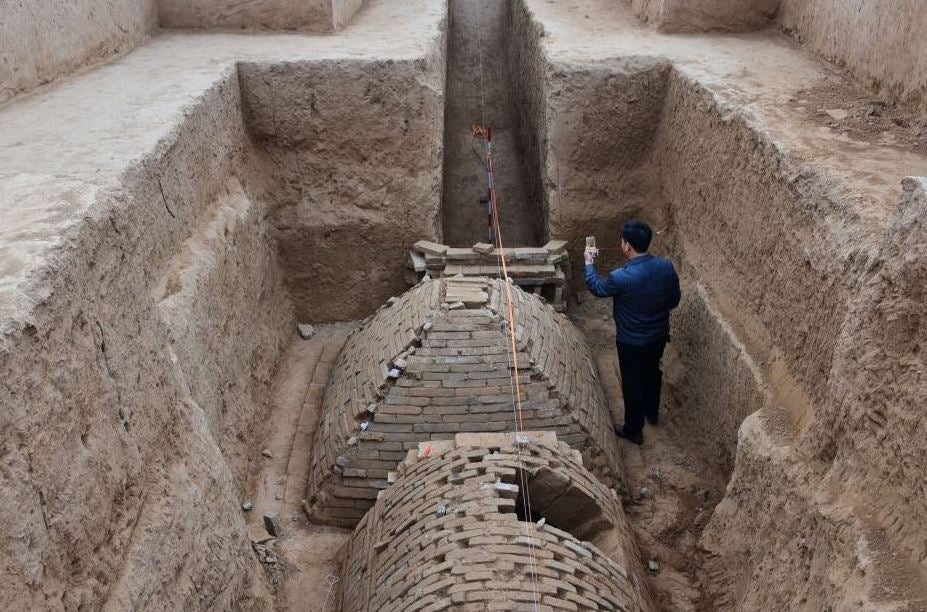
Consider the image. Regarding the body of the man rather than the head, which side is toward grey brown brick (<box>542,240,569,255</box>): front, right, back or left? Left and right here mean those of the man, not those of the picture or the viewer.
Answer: front

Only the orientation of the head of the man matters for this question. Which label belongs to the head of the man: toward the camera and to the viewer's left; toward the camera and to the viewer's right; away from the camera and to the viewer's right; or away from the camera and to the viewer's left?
away from the camera and to the viewer's left

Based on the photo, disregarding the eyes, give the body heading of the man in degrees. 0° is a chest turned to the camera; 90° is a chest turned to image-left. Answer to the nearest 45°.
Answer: approximately 135°

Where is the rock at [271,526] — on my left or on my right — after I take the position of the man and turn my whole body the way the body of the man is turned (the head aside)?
on my left

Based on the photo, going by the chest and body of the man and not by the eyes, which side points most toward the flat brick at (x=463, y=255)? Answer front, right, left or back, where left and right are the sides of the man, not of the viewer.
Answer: front
